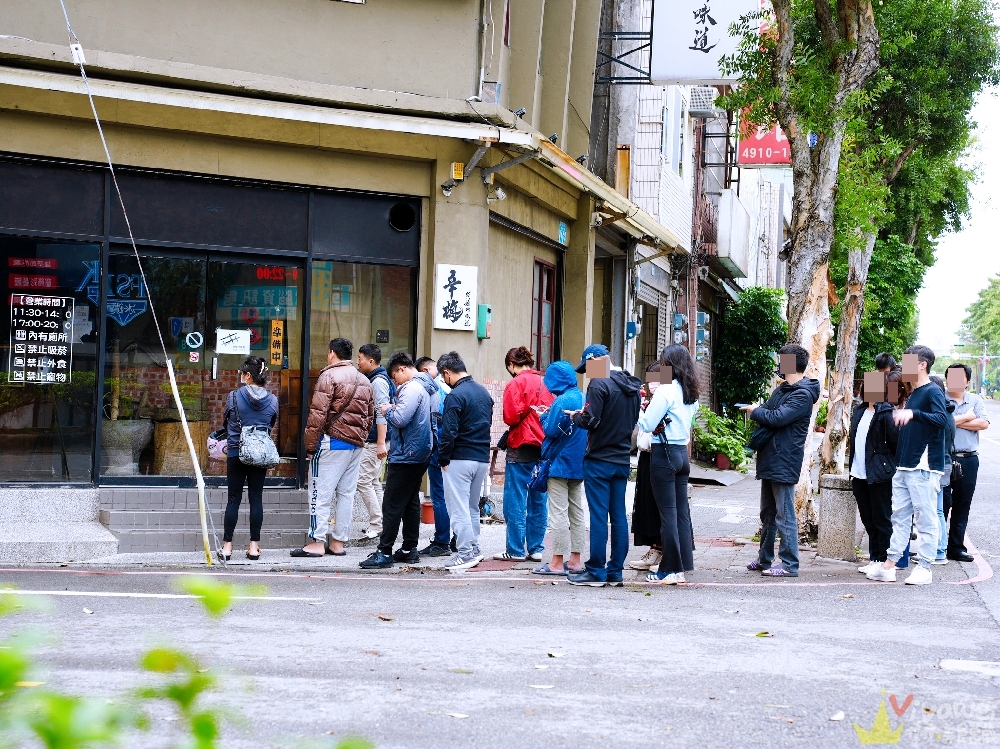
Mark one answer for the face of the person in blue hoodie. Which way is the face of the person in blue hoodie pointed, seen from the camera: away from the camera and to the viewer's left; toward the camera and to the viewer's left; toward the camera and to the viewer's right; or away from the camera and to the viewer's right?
away from the camera and to the viewer's left

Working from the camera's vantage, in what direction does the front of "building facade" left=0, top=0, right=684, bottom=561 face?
facing the viewer

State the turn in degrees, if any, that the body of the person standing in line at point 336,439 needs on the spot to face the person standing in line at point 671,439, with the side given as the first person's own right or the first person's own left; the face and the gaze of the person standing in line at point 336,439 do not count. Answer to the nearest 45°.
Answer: approximately 180°

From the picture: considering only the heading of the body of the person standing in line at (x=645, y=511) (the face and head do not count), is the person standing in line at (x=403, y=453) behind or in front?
in front

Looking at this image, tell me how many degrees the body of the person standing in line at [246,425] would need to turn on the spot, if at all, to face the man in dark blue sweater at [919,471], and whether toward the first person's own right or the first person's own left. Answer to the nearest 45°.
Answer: approximately 90° to the first person's own right

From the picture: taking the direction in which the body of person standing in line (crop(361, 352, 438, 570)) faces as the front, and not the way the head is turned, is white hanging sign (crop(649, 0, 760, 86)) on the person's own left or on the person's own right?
on the person's own right

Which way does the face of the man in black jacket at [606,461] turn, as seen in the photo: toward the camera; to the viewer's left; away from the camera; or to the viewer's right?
to the viewer's left

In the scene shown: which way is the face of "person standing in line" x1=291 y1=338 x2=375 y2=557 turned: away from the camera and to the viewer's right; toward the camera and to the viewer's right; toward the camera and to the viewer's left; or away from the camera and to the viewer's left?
away from the camera and to the viewer's left

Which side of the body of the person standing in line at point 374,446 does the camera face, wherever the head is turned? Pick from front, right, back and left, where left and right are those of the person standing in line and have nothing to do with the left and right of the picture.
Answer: left

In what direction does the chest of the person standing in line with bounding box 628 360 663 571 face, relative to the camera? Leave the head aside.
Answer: to the viewer's left

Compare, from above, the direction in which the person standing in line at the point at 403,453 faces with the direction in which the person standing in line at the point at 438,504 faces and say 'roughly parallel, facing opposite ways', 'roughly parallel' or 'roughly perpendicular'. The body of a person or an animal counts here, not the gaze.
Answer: roughly parallel

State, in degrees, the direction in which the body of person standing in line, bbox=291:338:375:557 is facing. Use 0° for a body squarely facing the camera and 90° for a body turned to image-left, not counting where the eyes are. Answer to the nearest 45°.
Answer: approximately 135°

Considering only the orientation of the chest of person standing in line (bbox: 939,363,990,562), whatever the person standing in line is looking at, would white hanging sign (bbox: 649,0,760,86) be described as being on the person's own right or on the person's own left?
on the person's own right

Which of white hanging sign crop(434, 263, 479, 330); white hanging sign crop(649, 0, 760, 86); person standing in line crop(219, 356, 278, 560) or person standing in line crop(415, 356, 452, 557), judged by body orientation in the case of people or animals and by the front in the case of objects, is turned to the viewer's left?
person standing in line crop(415, 356, 452, 557)

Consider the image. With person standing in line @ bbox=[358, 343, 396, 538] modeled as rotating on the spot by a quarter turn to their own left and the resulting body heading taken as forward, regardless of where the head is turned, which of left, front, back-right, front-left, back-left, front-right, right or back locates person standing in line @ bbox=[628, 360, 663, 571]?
front-left

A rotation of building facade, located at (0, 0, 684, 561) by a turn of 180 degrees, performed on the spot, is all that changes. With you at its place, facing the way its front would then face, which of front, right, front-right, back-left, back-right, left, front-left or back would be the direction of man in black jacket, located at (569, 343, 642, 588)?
back-right

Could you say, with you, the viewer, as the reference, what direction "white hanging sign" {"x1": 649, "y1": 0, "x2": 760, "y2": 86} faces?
facing the viewer

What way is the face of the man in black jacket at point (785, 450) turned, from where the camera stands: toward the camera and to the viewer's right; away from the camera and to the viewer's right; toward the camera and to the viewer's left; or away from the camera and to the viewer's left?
toward the camera and to the viewer's left

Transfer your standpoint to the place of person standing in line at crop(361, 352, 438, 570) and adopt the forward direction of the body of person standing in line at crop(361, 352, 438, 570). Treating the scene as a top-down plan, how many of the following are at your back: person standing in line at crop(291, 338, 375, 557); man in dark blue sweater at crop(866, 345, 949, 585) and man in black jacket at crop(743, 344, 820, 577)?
2

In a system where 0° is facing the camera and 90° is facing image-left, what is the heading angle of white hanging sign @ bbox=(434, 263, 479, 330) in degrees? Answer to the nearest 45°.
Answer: approximately 0°

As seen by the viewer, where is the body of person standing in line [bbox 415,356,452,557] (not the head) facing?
to the viewer's left
